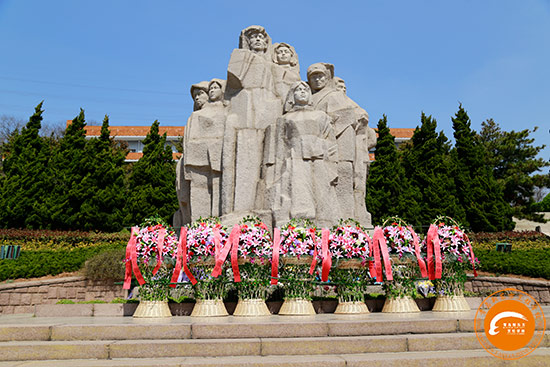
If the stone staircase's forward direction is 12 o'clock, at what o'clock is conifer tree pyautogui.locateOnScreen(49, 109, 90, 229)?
The conifer tree is roughly at 5 o'clock from the stone staircase.

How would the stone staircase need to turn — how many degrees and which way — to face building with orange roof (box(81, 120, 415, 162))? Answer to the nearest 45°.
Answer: approximately 180°

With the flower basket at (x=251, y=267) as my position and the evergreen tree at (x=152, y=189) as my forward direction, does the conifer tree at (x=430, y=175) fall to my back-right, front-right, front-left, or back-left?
front-right

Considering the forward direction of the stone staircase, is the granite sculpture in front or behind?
behind

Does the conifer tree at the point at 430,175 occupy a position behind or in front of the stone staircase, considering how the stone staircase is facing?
behind

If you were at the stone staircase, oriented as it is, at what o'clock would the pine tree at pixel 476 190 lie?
The pine tree is roughly at 7 o'clock from the stone staircase.

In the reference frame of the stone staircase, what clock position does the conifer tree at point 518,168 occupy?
The conifer tree is roughly at 7 o'clock from the stone staircase.

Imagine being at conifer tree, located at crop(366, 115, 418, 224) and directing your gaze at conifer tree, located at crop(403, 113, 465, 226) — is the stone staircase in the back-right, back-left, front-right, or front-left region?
back-right

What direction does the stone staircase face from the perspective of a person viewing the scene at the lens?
facing the viewer
